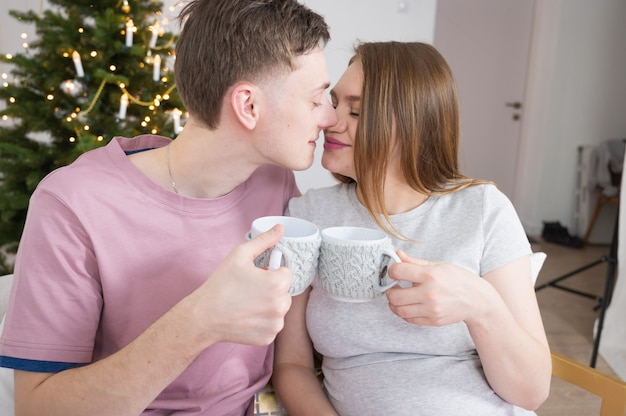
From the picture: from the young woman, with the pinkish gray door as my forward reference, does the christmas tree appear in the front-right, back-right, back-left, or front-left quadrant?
front-left

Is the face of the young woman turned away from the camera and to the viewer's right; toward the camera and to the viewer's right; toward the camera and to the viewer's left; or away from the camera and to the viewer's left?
toward the camera and to the viewer's left

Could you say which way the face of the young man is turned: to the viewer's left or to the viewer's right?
to the viewer's right

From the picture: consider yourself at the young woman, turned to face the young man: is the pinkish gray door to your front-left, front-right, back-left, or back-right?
back-right

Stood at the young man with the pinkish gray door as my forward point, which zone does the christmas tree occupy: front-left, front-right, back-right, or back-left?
front-left

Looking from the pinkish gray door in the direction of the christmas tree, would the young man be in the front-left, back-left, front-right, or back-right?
front-left

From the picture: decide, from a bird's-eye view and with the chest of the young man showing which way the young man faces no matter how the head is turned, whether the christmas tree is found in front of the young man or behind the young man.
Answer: behind

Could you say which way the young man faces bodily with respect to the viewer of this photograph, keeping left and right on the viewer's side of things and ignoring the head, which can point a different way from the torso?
facing the viewer and to the right of the viewer

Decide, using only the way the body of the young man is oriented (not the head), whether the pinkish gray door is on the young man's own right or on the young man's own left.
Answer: on the young man's own left
